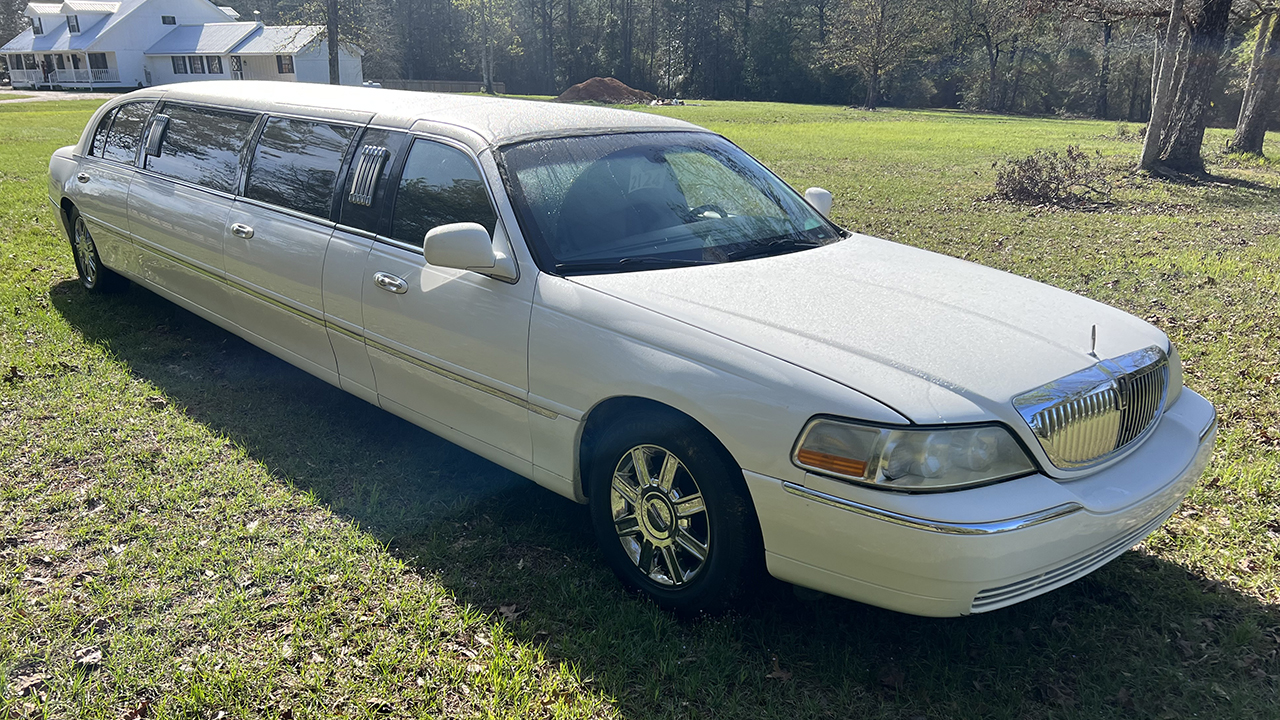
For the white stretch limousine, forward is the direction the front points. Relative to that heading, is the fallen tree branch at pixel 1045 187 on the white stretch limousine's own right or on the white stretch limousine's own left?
on the white stretch limousine's own left

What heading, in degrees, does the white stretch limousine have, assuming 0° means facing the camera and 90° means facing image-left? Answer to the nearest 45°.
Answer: approximately 315°

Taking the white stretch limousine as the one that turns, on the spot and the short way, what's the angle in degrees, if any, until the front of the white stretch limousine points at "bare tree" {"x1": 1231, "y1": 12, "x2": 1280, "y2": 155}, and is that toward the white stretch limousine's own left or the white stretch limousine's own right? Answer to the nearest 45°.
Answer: approximately 90° to the white stretch limousine's own left
